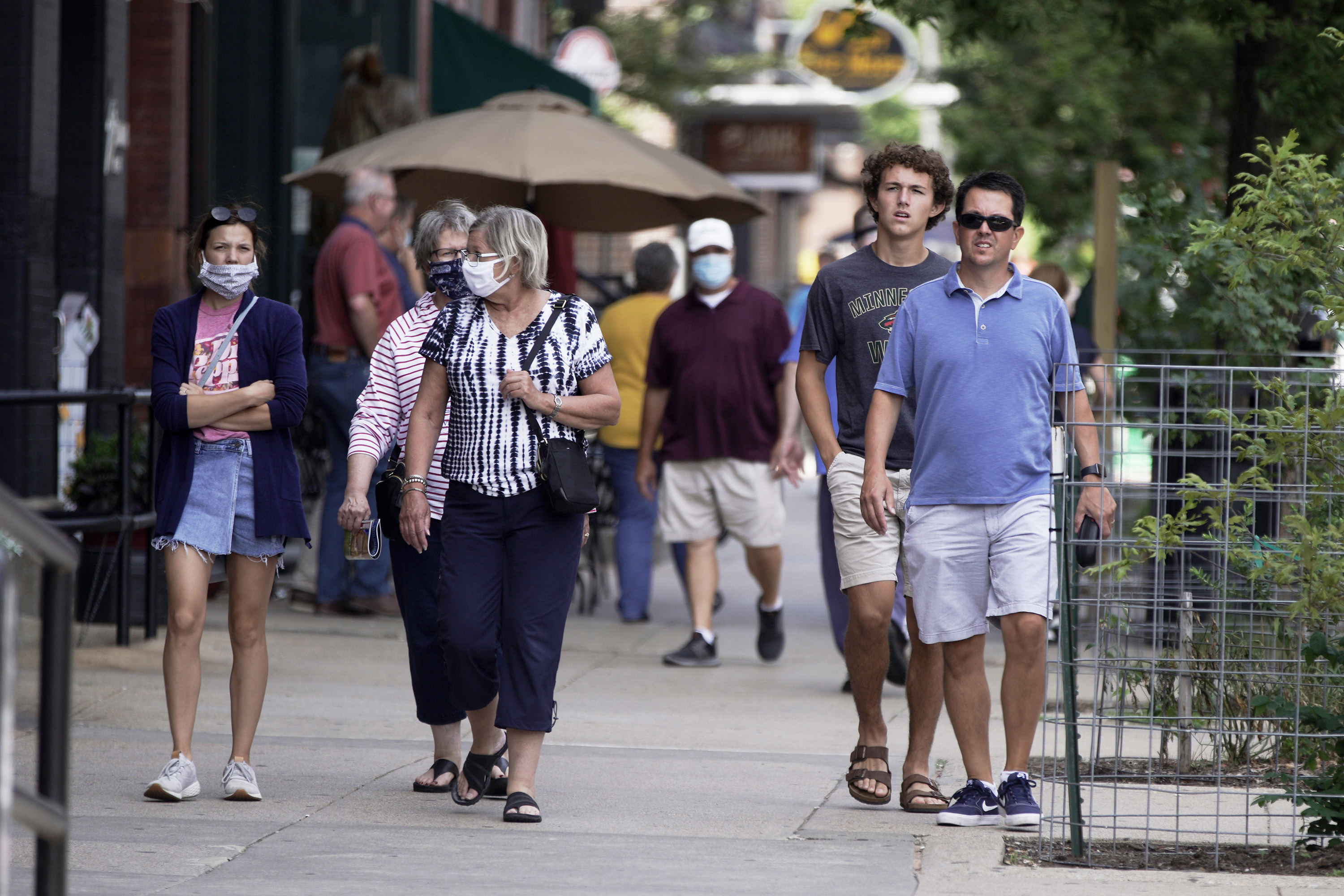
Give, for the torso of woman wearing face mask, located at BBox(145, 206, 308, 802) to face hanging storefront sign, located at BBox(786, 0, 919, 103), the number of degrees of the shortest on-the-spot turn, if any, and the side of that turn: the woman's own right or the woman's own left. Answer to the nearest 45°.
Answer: approximately 135° to the woman's own left

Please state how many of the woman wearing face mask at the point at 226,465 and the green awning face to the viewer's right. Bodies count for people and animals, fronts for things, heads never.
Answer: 1

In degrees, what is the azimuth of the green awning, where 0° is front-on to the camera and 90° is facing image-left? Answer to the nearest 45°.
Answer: approximately 270°

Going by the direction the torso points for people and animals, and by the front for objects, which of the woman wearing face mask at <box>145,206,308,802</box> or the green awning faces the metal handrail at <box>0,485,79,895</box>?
the woman wearing face mask

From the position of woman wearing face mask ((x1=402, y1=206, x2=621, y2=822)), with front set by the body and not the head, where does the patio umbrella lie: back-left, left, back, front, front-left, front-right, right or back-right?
back

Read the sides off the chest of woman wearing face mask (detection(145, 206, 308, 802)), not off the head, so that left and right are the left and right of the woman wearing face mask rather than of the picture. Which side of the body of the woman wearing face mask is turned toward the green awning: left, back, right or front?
back

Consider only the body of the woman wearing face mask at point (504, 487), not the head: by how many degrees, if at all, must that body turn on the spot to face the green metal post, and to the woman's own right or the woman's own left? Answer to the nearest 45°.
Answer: approximately 90° to the woman's own left

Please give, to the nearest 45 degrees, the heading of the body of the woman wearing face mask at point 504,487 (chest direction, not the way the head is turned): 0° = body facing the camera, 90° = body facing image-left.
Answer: approximately 0°

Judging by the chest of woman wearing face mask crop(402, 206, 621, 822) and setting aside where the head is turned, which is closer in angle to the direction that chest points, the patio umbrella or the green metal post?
the green metal post

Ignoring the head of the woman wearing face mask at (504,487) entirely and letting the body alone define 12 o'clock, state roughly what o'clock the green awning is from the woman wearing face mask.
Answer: The green awning is roughly at 6 o'clock from the woman wearing face mask.

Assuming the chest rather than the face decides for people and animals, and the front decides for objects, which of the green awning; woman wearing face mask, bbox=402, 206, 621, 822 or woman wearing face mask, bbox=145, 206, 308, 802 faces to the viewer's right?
the green awning
